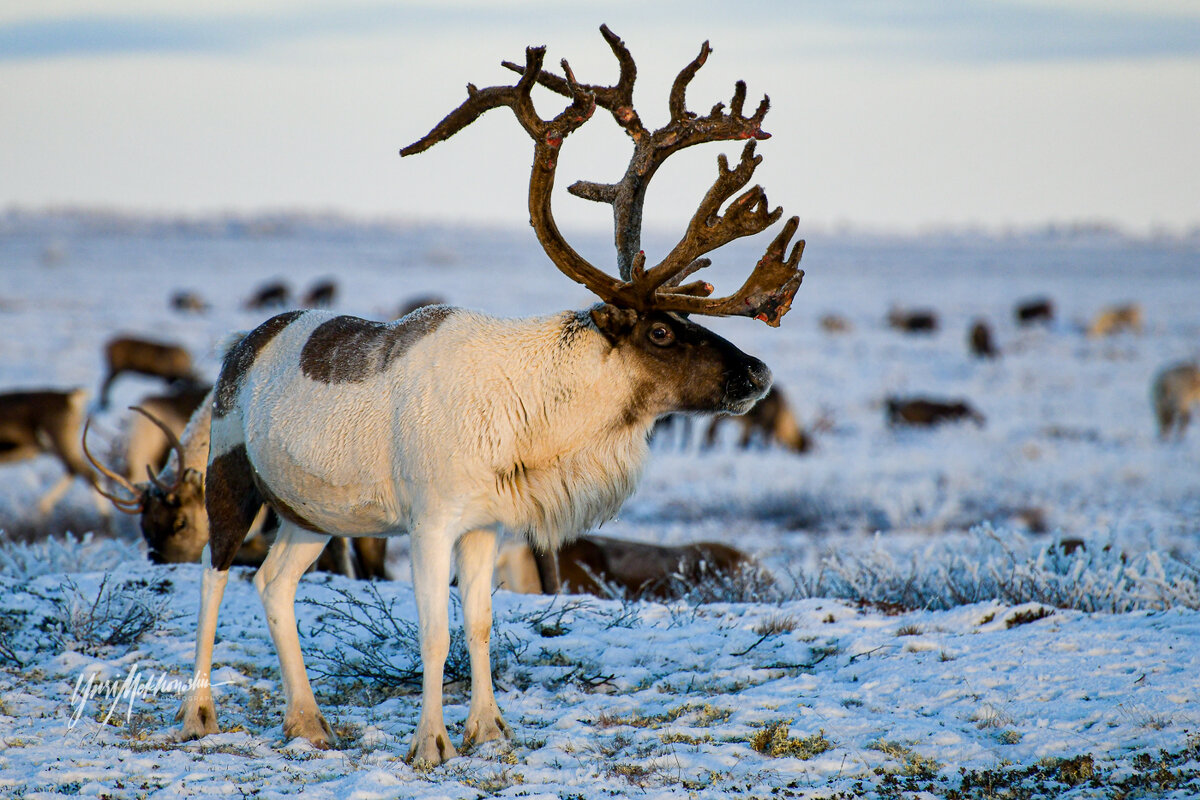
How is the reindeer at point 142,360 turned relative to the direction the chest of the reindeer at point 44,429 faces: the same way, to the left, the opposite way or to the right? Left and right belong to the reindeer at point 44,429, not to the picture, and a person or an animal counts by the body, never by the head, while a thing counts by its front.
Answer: the opposite way

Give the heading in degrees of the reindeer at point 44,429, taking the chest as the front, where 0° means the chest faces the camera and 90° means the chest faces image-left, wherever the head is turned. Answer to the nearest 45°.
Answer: approximately 90°
